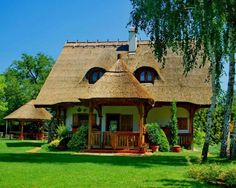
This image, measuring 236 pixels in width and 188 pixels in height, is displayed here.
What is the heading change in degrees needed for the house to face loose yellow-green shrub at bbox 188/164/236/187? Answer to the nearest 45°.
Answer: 0° — it already faces it

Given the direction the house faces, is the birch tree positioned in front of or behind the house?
in front

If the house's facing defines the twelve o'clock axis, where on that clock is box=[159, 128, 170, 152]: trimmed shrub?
The trimmed shrub is roughly at 11 o'clock from the house.

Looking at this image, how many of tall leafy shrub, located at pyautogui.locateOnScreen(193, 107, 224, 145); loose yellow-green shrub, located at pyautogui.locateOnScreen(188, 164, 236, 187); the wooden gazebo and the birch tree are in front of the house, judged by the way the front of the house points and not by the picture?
2

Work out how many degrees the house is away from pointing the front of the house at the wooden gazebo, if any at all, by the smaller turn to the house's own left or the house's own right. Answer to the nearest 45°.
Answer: approximately 135° to the house's own right

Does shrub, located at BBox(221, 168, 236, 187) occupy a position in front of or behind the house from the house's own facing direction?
in front

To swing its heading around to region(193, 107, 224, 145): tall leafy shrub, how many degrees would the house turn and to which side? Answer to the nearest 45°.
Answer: approximately 135° to its left

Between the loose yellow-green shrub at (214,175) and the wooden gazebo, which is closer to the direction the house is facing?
the loose yellow-green shrub

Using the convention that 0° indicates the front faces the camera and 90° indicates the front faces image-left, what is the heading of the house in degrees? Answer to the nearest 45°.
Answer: approximately 0°
